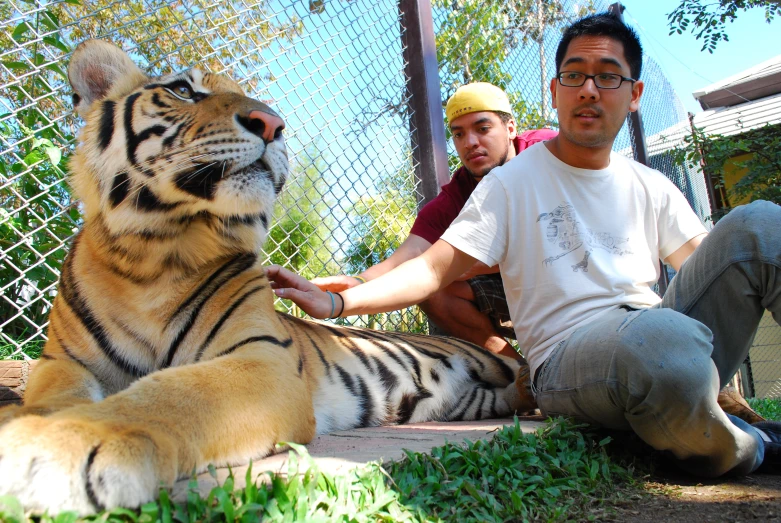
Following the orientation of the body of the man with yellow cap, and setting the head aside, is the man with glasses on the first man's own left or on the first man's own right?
on the first man's own left

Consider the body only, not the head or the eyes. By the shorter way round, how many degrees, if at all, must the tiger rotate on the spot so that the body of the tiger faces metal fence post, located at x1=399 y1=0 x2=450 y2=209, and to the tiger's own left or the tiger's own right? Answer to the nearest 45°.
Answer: approximately 180°

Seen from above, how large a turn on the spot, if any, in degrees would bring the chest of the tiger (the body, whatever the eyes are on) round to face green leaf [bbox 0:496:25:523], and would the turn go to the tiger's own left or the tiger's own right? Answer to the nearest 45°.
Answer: approximately 45° to the tiger's own left

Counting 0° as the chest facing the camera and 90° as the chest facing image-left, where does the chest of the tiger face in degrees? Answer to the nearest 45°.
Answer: approximately 45°
